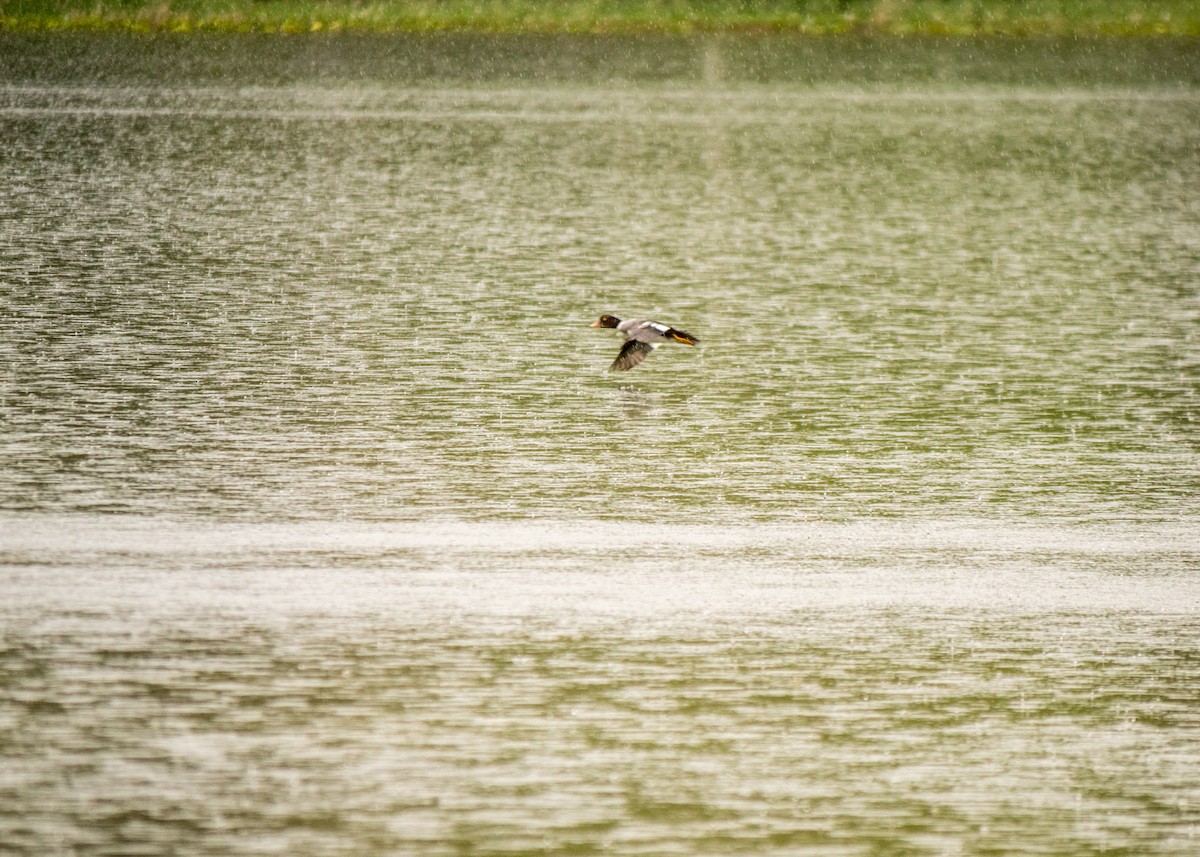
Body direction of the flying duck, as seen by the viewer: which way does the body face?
to the viewer's left
